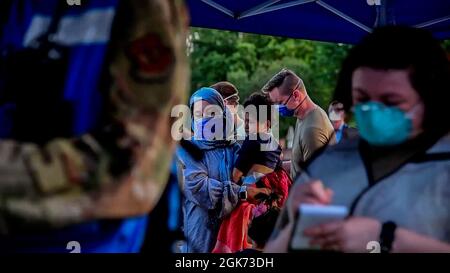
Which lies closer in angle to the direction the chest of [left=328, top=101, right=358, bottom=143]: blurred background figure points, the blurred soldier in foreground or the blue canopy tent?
the blurred soldier in foreground

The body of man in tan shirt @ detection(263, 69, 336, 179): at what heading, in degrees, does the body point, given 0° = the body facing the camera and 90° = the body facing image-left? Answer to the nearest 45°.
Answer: approximately 90°

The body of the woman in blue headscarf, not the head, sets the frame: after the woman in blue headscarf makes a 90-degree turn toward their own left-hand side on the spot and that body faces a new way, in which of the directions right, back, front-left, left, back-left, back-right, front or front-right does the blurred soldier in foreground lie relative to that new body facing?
back-right

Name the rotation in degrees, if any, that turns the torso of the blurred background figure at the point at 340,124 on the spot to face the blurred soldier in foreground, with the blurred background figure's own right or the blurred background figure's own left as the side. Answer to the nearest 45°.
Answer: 0° — they already face them
